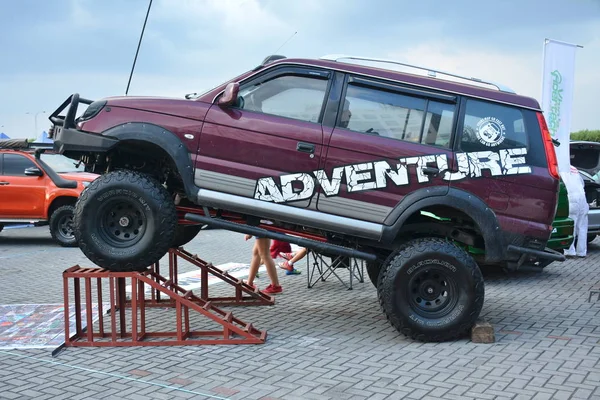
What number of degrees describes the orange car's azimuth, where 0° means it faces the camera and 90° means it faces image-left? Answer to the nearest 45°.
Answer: approximately 315°

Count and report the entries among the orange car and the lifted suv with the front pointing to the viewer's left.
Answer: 1

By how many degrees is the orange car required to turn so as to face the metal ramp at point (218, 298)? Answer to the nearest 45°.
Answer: approximately 45° to its right

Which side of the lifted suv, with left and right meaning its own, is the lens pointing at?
left
